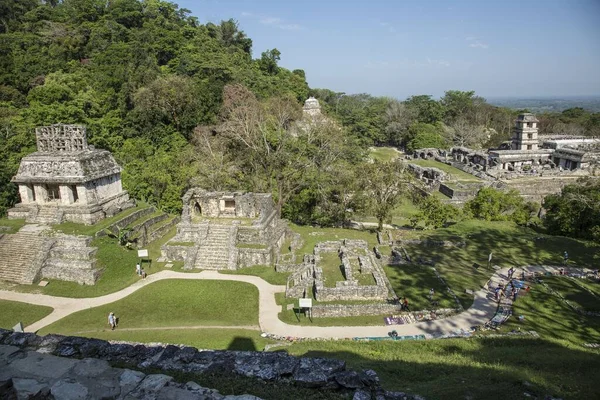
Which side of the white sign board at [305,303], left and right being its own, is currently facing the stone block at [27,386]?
front

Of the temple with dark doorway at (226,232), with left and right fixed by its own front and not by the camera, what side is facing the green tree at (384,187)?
left

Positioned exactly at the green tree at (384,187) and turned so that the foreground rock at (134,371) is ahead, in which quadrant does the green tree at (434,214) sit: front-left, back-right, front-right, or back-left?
back-left

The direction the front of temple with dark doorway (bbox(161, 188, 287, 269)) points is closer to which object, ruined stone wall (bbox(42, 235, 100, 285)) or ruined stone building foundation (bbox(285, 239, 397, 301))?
the ruined stone building foundation

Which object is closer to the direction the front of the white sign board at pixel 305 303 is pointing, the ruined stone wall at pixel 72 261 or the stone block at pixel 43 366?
the stone block

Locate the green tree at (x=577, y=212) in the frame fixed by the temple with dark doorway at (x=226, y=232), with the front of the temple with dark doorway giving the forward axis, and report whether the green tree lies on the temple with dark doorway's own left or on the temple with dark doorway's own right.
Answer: on the temple with dark doorway's own left

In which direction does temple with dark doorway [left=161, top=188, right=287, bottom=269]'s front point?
toward the camera

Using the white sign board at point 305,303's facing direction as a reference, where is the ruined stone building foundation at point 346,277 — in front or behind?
behind

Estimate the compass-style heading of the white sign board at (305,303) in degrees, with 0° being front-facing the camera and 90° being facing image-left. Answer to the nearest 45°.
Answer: approximately 0°

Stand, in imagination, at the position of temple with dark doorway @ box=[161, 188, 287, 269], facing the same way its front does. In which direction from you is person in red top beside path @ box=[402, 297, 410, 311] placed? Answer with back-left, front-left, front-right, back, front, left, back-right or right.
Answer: front-left

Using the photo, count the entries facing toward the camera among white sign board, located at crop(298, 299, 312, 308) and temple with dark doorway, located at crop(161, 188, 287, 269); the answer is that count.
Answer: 2
